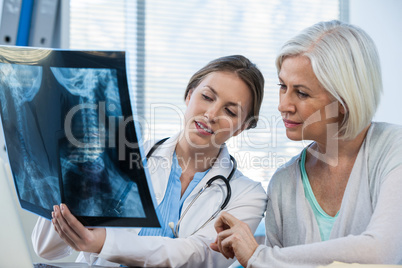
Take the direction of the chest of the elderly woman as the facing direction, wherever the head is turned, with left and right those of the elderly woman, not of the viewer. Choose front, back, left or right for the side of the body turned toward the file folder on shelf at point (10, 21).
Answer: right

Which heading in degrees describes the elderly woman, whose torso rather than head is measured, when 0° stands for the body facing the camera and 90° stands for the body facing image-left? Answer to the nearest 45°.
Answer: approximately 45°

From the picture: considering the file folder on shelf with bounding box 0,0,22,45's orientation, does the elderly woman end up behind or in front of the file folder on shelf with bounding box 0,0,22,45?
in front

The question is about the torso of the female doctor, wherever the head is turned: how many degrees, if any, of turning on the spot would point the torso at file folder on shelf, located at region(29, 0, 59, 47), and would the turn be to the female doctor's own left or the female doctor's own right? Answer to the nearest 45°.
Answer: approximately 90° to the female doctor's own right

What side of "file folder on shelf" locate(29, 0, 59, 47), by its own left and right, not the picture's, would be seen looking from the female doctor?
front

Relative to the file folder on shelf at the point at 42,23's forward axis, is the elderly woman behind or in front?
in front

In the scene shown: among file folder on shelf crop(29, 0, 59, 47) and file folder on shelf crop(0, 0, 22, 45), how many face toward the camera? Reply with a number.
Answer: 2

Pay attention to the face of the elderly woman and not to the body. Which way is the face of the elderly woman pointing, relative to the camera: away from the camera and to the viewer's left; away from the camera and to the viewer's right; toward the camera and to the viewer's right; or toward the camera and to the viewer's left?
toward the camera and to the viewer's left

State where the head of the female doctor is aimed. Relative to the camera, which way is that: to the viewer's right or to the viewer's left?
to the viewer's left
